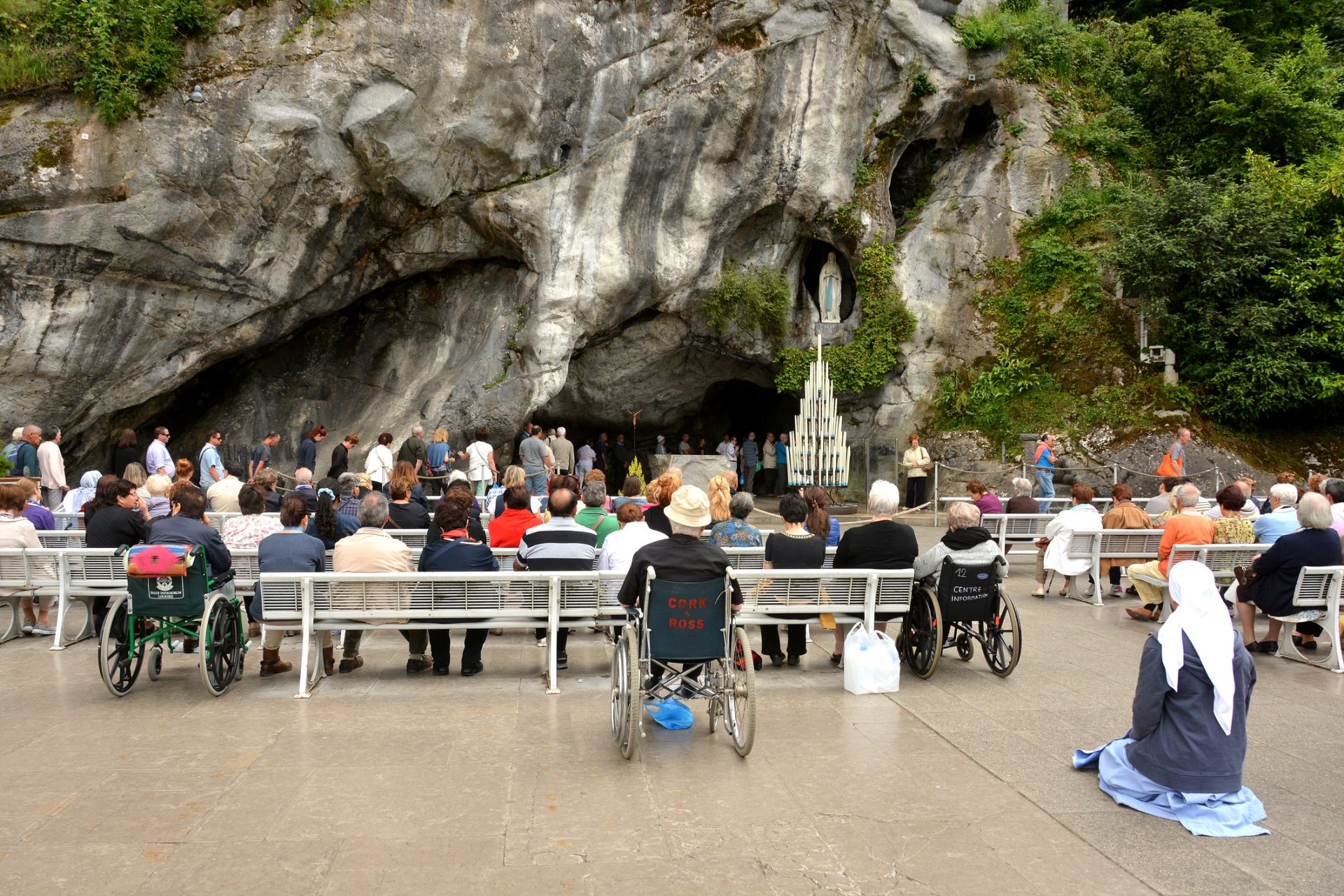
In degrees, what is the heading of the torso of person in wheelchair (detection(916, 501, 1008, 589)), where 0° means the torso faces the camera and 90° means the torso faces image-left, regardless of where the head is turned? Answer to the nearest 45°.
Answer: approximately 180°

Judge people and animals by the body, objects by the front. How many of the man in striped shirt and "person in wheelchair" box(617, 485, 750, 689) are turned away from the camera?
2

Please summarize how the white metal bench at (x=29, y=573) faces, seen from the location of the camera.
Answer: facing away from the viewer

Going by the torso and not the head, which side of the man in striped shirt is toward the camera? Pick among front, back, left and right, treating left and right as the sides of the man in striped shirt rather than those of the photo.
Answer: back

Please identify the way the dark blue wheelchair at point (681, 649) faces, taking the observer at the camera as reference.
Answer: facing away from the viewer

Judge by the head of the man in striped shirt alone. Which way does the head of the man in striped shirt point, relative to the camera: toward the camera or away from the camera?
away from the camera

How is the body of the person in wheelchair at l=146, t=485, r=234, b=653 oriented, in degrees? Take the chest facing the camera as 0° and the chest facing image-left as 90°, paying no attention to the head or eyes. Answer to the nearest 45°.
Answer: approximately 180°

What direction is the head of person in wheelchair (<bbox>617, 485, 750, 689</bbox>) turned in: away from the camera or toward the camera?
away from the camera

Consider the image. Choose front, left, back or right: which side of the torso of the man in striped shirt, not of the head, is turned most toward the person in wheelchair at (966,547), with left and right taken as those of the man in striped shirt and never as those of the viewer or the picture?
right

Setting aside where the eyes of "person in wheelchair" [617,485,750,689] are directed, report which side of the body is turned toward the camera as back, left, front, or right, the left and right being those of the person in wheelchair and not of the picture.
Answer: back

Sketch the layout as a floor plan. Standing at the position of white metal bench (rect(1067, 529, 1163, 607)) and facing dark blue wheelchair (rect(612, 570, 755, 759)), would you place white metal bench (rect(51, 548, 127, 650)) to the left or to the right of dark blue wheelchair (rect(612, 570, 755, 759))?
right

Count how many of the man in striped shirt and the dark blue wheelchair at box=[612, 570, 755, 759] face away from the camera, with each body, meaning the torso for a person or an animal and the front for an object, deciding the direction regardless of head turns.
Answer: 2

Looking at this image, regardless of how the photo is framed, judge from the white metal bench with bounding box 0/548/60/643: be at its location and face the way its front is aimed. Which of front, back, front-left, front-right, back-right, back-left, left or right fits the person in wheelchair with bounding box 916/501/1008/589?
back-right

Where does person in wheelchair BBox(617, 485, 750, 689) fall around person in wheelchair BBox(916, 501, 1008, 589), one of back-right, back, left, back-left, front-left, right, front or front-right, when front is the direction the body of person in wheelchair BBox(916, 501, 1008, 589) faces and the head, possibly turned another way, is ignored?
back-left
